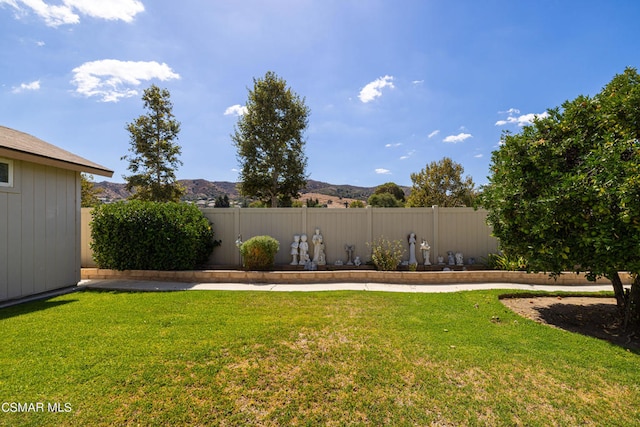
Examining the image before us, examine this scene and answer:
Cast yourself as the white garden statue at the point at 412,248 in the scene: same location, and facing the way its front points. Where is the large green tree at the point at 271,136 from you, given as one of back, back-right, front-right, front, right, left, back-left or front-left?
back-right

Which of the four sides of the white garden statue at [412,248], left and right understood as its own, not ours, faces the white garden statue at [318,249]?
right

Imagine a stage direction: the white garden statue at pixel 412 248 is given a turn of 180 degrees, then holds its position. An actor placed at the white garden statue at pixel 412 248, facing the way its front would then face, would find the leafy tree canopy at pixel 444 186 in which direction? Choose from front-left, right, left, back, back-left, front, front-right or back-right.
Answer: front

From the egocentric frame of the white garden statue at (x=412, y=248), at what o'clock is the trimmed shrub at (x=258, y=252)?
The trimmed shrub is roughly at 2 o'clock from the white garden statue.

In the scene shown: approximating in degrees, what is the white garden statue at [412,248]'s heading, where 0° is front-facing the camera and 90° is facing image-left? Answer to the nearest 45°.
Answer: approximately 0°

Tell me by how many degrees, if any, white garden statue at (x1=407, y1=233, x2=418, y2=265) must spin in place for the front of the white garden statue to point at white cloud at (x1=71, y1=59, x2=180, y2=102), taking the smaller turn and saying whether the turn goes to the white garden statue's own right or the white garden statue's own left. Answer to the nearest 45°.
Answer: approximately 90° to the white garden statue's own right

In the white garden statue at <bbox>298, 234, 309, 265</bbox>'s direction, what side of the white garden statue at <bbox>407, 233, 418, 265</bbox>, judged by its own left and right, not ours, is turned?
right

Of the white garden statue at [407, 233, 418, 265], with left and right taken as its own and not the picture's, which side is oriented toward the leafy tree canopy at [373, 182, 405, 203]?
back

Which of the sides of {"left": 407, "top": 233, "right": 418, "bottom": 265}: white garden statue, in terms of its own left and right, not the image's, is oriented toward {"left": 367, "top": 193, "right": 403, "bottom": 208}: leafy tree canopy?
back
